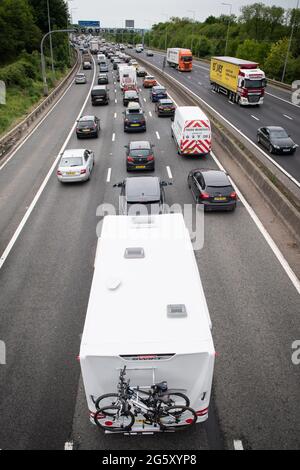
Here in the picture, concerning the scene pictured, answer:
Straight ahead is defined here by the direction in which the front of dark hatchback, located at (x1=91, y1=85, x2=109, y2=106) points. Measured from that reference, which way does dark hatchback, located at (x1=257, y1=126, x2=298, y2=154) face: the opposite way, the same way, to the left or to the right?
the opposite way

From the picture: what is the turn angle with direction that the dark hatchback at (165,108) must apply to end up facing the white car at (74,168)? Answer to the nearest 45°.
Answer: approximately 180°

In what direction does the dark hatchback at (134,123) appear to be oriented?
away from the camera

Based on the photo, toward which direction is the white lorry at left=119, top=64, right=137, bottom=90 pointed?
away from the camera

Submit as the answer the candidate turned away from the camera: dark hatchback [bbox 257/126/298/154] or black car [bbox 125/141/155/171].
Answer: the black car

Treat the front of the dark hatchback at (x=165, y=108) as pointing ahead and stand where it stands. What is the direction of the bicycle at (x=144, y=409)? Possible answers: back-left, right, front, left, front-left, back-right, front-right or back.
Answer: back

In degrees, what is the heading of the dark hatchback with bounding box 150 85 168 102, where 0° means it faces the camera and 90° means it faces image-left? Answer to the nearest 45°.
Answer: approximately 180°

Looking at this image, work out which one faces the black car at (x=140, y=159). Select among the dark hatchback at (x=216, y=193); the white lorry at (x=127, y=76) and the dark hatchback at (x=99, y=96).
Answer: the dark hatchback at (x=216, y=193)

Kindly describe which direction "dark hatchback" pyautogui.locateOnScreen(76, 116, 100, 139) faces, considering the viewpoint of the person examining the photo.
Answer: facing away from the viewer

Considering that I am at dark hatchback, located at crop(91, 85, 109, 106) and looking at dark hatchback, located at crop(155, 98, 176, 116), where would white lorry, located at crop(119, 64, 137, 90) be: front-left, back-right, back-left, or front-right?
back-left

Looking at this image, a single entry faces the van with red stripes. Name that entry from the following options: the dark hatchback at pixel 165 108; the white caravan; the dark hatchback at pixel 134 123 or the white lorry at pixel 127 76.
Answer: the white caravan

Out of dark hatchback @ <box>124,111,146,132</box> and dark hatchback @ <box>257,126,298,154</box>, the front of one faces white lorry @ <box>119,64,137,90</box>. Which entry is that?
dark hatchback @ <box>124,111,146,132</box>

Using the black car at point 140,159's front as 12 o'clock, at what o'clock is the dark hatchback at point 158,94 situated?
The dark hatchback is roughly at 12 o'clock from the black car.

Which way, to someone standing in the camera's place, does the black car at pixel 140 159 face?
facing away from the viewer

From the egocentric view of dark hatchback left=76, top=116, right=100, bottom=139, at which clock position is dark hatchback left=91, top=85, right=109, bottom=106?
dark hatchback left=91, top=85, right=109, bottom=106 is roughly at 12 o'clock from dark hatchback left=76, top=116, right=100, bottom=139.

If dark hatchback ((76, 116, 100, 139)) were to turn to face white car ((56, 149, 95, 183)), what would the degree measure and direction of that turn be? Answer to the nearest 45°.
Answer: approximately 180°

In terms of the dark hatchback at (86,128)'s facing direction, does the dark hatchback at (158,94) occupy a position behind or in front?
in front

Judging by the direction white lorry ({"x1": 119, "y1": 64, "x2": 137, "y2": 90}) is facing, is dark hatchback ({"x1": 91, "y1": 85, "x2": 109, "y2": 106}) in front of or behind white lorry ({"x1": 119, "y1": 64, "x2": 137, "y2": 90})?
behind
